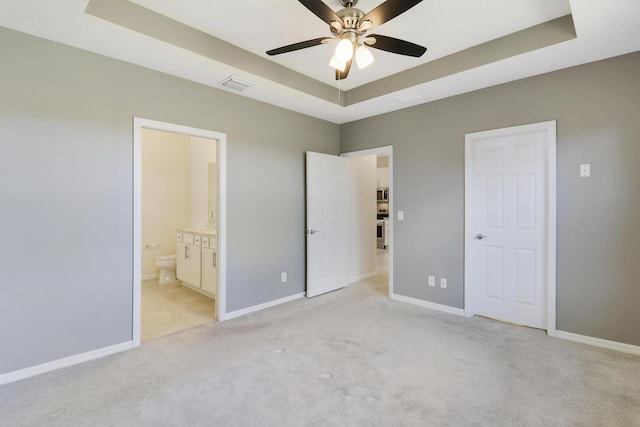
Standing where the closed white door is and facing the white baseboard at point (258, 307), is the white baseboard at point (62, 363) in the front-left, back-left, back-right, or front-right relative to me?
front-left

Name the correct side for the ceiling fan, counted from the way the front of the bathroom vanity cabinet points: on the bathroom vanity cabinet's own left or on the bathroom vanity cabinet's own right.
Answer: on the bathroom vanity cabinet's own left

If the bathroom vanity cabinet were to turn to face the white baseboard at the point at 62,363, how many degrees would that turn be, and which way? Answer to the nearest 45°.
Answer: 0° — it already faces it

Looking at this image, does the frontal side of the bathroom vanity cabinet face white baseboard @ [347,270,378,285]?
no

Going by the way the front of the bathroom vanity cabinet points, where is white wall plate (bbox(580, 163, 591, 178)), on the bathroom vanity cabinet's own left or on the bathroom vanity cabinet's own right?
on the bathroom vanity cabinet's own left

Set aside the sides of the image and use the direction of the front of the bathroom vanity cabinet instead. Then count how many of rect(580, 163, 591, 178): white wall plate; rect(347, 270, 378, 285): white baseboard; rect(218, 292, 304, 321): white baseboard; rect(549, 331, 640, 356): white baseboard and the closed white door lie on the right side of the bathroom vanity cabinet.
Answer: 0

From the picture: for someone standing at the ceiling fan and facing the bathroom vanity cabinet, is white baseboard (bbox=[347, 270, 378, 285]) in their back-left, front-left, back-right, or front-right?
front-right

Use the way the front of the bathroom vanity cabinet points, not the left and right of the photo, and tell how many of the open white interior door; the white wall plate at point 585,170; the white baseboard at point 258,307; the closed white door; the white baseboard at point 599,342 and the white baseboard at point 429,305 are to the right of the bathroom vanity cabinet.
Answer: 0

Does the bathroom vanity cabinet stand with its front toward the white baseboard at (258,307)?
no

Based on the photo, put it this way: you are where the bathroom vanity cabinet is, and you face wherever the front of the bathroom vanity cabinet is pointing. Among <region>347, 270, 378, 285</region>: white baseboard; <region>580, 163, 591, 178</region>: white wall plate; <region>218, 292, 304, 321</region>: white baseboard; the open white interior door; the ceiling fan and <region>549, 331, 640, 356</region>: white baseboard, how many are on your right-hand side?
0

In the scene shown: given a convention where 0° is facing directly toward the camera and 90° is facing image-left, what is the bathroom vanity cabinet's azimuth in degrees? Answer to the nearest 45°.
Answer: approximately 45°

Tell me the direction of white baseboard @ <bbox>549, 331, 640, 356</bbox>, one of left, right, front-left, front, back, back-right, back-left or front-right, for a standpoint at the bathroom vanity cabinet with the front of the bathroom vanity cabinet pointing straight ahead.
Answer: left

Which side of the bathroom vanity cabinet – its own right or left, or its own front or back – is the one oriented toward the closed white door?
left
